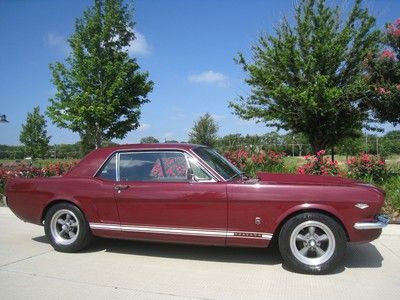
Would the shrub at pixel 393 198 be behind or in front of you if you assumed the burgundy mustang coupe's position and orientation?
in front

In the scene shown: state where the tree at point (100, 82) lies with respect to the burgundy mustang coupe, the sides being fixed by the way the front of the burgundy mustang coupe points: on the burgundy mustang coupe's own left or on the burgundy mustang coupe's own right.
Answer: on the burgundy mustang coupe's own left

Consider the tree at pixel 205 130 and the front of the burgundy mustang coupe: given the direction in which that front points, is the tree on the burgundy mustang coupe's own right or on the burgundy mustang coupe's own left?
on the burgundy mustang coupe's own left

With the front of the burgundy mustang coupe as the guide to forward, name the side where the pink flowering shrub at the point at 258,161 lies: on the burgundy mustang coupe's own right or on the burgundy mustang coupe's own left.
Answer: on the burgundy mustang coupe's own left

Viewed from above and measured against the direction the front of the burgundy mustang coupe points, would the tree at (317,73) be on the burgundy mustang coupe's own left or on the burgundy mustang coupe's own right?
on the burgundy mustang coupe's own left

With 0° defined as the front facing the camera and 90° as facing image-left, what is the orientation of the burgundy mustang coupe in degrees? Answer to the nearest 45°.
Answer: approximately 270°

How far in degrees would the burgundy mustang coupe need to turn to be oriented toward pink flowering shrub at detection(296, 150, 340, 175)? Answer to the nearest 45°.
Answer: approximately 45° to its left

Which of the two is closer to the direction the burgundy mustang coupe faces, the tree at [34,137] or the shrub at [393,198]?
the shrub

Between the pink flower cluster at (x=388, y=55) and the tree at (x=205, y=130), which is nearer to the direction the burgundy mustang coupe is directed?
the pink flower cluster
